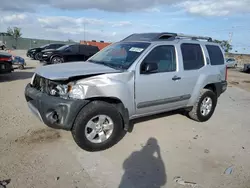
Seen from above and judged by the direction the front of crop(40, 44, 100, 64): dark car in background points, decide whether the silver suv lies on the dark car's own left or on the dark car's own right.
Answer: on the dark car's own left

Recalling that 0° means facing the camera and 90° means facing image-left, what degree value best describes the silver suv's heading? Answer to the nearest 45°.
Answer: approximately 45°

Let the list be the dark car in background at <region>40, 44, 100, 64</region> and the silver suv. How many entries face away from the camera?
0

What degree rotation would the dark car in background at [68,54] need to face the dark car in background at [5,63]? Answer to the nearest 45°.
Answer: approximately 45° to its left

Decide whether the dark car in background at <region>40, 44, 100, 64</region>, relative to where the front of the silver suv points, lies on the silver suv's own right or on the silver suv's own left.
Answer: on the silver suv's own right

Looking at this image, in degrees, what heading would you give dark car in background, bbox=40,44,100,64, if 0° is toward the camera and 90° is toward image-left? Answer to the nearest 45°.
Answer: approximately 45°

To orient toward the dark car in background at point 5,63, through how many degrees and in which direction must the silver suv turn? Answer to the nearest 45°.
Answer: approximately 90° to its right
